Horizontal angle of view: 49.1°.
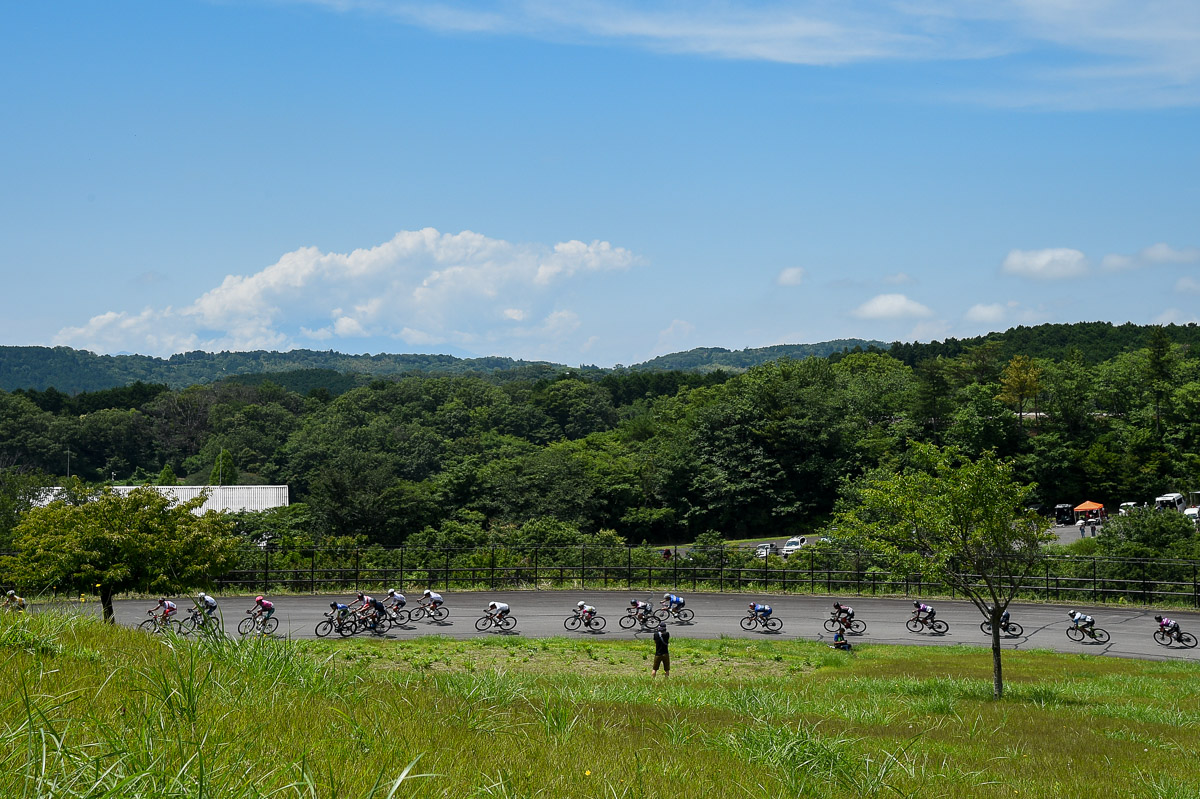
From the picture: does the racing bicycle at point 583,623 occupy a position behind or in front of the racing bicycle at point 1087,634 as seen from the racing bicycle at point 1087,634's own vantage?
in front

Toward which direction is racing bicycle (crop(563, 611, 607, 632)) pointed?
to the viewer's left

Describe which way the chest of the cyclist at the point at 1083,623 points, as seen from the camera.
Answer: to the viewer's left

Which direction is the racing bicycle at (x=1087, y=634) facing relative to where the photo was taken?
to the viewer's left

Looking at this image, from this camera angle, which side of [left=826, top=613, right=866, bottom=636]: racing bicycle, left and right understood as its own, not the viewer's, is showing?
left
